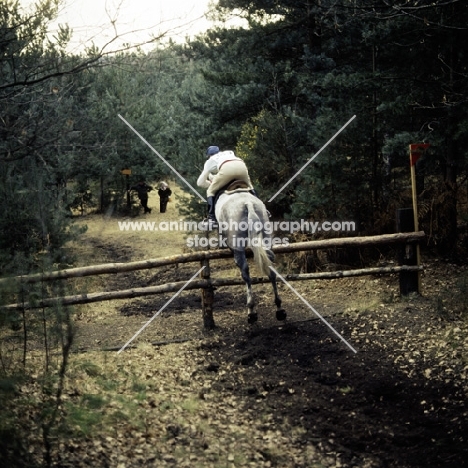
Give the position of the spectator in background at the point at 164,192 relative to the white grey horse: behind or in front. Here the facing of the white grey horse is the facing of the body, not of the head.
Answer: in front

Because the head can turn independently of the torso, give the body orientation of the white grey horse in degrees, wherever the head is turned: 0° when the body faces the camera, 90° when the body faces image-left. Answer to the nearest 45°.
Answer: approximately 180°
